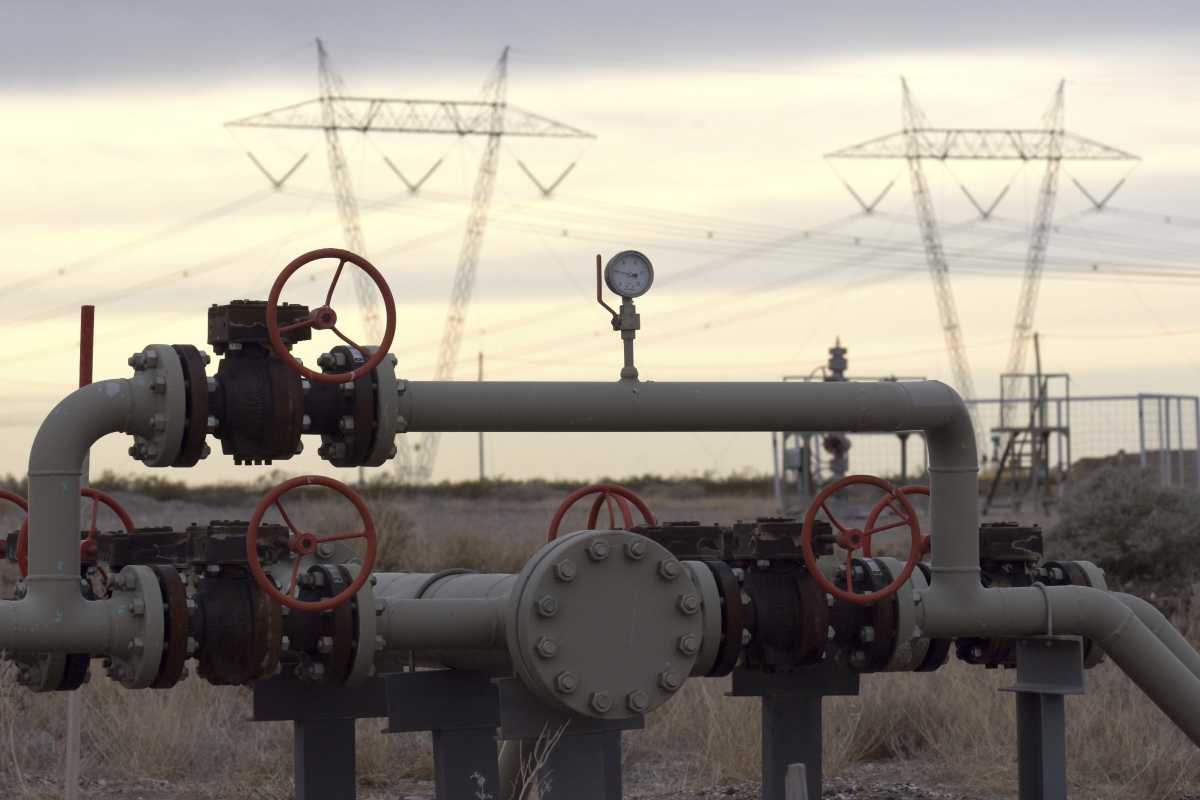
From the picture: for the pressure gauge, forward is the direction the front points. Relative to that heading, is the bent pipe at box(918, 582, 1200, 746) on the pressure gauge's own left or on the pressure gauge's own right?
on the pressure gauge's own left

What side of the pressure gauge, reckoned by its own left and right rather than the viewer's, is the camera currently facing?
front

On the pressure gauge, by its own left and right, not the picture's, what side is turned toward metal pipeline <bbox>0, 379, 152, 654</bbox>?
right
